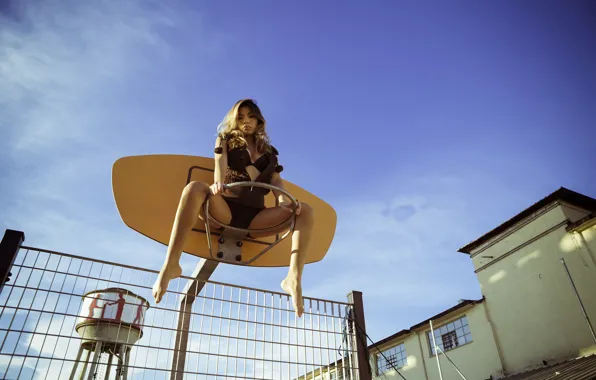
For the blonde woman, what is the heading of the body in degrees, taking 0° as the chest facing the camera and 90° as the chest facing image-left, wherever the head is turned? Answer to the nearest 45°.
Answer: approximately 0°

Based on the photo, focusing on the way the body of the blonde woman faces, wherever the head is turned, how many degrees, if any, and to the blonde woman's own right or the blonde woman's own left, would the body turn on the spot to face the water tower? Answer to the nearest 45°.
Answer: approximately 135° to the blonde woman's own right

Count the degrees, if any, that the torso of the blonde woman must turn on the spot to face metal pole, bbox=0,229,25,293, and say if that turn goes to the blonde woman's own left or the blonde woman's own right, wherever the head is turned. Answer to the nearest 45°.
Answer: approximately 90° to the blonde woman's own right
